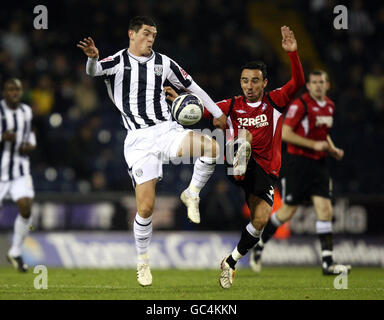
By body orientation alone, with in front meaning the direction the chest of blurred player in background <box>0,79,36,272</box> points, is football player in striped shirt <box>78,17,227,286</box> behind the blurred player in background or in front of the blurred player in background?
in front

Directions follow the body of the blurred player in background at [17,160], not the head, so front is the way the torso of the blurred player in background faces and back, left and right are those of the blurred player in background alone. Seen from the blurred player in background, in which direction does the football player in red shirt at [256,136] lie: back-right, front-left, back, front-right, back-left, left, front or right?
front-left

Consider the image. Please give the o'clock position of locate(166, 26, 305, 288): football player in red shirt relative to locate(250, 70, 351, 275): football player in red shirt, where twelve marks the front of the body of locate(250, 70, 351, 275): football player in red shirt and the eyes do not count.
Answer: locate(166, 26, 305, 288): football player in red shirt is roughly at 2 o'clock from locate(250, 70, 351, 275): football player in red shirt.

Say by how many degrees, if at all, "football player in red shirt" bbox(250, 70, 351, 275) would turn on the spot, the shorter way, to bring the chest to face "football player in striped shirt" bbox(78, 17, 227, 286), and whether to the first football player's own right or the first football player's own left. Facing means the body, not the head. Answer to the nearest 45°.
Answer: approximately 90° to the first football player's own right

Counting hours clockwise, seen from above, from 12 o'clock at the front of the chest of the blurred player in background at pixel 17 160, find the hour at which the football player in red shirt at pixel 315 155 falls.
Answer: The football player in red shirt is roughly at 10 o'clock from the blurred player in background.

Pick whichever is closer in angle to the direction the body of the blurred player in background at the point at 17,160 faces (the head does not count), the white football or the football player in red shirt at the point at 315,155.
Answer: the white football

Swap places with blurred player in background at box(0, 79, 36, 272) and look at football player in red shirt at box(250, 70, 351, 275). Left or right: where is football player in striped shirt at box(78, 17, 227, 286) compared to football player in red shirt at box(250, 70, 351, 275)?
right

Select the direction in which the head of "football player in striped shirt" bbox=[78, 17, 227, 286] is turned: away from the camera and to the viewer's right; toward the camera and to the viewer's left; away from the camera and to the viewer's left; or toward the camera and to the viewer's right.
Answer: toward the camera and to the viewer's right
